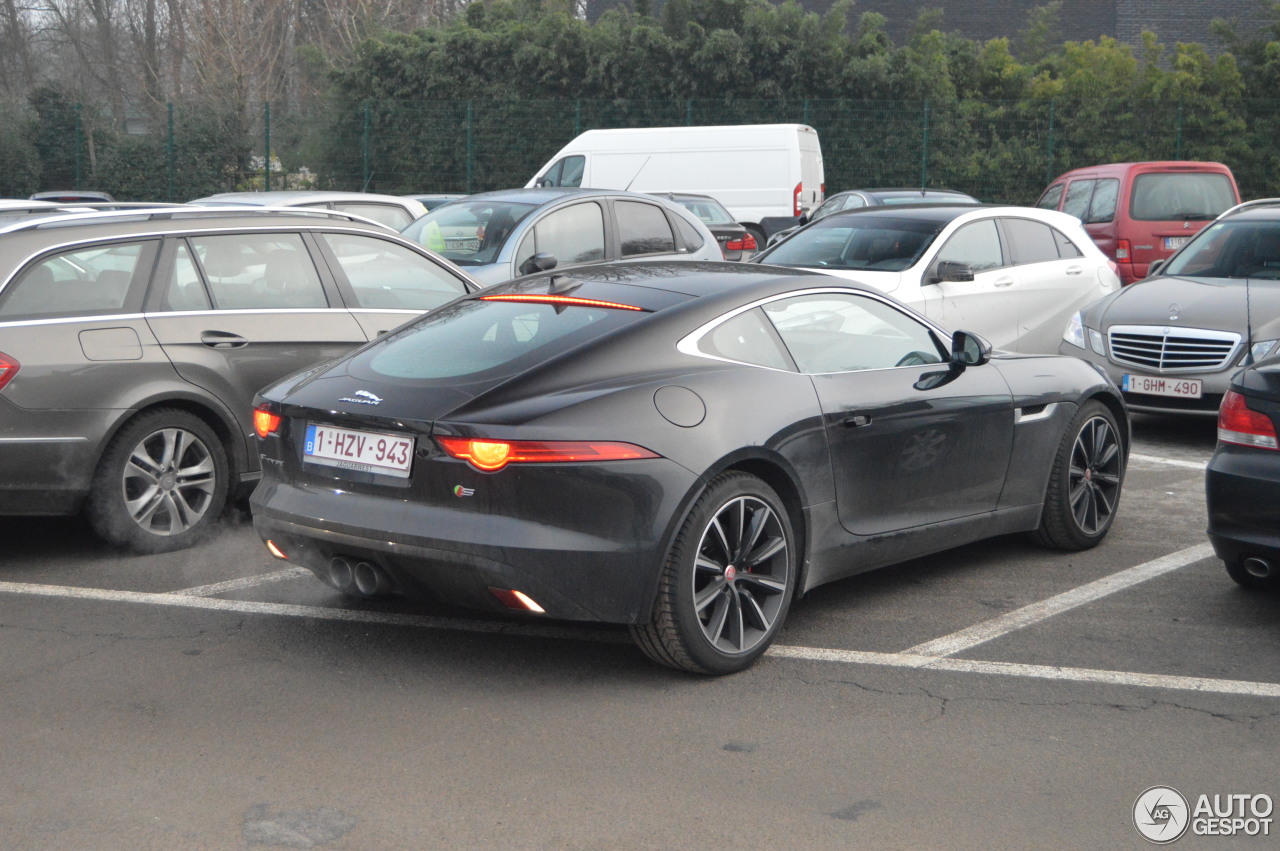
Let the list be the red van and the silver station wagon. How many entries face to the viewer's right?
1

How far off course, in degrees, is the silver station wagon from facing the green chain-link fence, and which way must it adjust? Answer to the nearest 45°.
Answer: approximately 90° to its left

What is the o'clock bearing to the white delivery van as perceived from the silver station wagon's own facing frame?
The white delivery van is roughly at 10 o'clock from the silver station wagon.

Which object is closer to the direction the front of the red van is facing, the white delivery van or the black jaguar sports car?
the white delivery van

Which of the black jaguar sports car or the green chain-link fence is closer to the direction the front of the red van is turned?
the green chain-link fence

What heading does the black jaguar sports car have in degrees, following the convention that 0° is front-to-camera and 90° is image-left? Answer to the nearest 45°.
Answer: approximately 225°

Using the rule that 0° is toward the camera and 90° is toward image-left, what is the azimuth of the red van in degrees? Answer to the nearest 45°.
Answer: approximately 135°

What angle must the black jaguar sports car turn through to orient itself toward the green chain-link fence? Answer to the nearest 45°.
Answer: approximately 45° to its left

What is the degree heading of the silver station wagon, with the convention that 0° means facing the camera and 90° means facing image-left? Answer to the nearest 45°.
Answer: approximately 270°

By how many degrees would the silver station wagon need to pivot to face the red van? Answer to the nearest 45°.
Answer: approximately 45° to its left

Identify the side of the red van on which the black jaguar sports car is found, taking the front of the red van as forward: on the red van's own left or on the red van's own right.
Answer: on the red van's own left

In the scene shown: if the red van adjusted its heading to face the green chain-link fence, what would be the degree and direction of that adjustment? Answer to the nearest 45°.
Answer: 0° — it already faces it

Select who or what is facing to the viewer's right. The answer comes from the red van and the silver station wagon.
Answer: the silver station wagon
